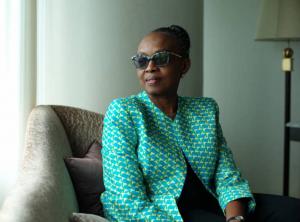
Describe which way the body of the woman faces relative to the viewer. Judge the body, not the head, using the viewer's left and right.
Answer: facing the viewer and to the right of the viewer

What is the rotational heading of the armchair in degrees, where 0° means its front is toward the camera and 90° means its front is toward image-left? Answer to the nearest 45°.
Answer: approximately 315°
